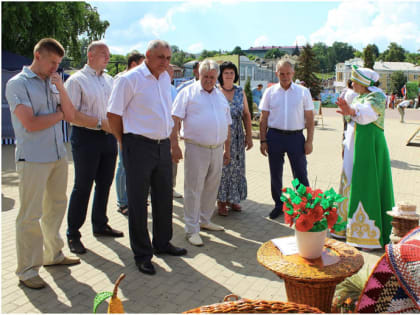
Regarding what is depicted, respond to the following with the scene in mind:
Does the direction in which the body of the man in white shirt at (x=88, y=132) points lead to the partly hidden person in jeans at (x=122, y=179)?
no

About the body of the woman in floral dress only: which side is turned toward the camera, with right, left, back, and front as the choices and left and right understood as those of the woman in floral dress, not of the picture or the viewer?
front

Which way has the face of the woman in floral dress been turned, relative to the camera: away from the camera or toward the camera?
toward the camera

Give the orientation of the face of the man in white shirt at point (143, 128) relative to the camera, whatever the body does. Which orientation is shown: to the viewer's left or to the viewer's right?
to the viewer's right

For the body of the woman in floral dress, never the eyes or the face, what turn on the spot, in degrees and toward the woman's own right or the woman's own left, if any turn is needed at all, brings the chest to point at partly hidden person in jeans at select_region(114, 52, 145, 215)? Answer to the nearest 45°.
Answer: approximately 90° to the woman's own right

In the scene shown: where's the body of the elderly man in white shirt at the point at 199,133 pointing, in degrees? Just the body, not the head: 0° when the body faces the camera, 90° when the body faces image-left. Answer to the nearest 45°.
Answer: approximately 315°

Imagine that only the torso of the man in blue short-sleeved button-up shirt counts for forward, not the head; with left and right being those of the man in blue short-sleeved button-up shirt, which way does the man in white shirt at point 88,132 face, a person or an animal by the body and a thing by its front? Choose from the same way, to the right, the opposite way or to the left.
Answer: the same way

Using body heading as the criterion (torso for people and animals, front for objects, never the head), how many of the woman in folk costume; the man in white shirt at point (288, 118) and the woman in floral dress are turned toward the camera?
2

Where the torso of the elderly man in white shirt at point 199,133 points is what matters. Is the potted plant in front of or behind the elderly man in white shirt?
in front

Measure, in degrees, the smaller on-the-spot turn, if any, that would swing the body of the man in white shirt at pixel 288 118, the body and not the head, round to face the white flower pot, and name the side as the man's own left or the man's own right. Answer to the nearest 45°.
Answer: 0° — they already face it

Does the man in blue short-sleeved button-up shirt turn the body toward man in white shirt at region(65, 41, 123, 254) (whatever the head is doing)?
no

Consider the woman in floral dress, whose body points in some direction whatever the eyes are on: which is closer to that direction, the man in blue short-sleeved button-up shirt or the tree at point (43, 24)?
the man in blue short-sleeved button-up shirt

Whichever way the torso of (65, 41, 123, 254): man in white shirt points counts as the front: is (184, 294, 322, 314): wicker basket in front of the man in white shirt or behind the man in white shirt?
in front

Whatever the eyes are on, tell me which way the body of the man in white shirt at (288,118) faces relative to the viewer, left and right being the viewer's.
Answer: facing the viewer

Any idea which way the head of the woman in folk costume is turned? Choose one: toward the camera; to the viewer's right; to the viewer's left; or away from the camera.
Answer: to the viewer's left

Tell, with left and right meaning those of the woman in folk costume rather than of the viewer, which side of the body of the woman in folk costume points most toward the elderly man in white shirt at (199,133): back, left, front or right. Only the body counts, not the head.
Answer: front

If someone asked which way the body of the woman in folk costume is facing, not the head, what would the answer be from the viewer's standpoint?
to the viewer's left

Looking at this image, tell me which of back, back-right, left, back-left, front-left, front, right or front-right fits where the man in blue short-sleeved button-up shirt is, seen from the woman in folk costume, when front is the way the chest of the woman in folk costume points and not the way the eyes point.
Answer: front-left

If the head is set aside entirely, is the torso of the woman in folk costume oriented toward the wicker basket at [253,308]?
no
